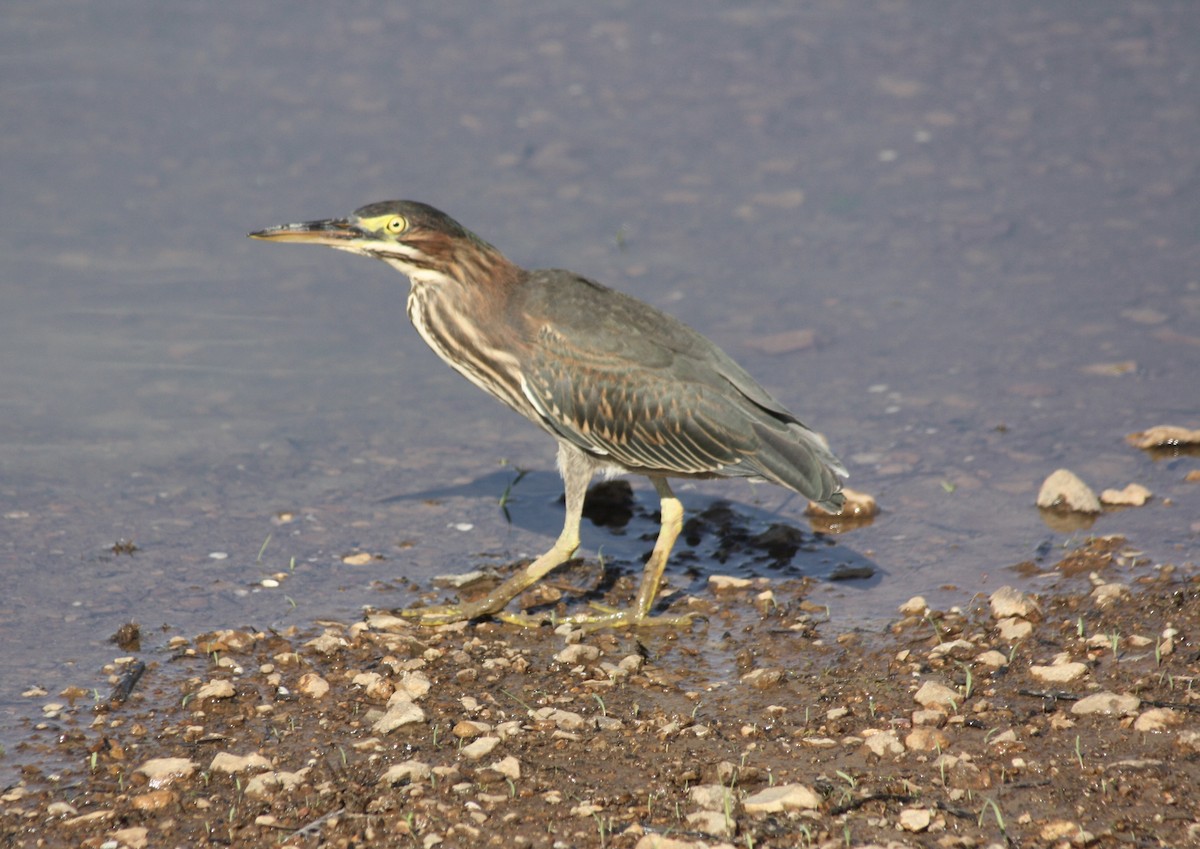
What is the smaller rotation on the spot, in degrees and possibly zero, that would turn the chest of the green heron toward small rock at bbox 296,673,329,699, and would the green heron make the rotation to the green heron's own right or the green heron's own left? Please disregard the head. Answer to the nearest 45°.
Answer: approximately 45° to the green heron's own left

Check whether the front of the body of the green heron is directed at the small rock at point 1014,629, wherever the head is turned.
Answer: no

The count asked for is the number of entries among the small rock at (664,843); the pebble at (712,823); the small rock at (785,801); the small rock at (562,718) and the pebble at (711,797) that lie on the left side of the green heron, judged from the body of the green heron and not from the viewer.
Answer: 5

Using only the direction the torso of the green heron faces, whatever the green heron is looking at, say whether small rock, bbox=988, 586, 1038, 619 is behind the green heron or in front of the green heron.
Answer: behind

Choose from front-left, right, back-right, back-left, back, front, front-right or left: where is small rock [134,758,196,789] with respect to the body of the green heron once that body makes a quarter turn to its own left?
front-right

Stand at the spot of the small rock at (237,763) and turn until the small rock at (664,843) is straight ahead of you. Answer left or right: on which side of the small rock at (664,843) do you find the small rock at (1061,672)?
left

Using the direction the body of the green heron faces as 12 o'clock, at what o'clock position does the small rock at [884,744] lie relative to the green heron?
The small rock is roughly at 8 o'clock from the green heron.

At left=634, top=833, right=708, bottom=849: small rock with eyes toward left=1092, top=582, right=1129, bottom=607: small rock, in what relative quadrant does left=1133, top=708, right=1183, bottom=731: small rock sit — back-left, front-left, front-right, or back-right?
front-right

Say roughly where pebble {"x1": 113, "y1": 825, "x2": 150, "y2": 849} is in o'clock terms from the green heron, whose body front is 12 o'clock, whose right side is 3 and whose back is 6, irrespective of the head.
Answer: The pebble is roughly at 10 o'clock from the green heron.

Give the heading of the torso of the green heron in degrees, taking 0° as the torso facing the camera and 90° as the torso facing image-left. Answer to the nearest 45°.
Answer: approximately 90°

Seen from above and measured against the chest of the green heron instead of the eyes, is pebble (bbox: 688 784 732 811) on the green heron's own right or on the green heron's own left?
on the green heron's own left

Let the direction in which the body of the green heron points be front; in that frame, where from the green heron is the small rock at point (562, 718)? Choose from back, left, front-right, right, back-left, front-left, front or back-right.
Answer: left

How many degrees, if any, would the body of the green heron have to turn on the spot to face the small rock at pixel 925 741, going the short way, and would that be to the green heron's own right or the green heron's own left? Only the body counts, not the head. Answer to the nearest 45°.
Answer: approximately 135° to the green heron's own left

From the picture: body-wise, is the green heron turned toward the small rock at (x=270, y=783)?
no

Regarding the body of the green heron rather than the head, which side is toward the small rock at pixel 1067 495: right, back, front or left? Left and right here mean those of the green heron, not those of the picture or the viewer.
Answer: back

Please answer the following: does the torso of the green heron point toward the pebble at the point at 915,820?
no

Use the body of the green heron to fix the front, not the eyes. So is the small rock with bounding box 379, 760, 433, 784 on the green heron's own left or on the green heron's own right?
on the green heron's own left

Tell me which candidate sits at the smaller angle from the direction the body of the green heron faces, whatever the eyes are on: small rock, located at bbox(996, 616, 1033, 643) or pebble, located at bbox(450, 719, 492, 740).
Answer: the pebble

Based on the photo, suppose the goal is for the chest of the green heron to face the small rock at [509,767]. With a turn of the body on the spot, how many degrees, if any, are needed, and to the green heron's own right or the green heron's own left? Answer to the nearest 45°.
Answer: approximately 90° to the green heron's own left
